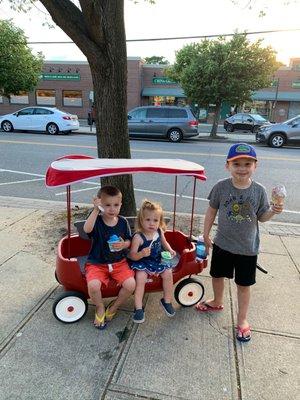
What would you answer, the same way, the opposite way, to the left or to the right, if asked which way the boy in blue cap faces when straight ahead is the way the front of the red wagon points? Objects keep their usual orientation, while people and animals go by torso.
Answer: to the right

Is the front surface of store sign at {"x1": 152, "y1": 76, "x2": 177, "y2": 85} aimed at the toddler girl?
yes

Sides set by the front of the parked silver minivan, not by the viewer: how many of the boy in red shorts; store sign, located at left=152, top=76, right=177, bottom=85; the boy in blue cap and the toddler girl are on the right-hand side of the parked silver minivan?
1

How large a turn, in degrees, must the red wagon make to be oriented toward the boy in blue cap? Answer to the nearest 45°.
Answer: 0° — it already faces them

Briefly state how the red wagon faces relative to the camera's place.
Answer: facing to the right of the viewer

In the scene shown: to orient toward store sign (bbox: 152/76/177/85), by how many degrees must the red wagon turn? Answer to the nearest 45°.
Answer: approximately 90° to its left

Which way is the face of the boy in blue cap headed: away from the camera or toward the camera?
toward the camera

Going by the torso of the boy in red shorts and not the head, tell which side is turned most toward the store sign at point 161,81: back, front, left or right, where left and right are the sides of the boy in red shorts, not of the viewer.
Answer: back

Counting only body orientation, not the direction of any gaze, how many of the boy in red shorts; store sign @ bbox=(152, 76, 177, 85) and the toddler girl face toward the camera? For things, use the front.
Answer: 3

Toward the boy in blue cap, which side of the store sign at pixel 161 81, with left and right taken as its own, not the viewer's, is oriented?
front

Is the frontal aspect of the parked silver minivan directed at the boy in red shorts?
no

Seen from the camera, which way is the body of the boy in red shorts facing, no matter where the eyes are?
toward the camera

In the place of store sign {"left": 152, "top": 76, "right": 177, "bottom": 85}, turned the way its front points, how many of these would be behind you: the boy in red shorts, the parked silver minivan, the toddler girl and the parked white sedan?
0

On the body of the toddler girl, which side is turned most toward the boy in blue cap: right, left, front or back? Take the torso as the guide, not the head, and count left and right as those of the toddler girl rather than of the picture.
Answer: left

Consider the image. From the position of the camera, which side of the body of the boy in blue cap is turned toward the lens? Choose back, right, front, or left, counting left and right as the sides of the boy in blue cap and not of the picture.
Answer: front

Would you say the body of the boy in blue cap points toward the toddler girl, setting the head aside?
no
